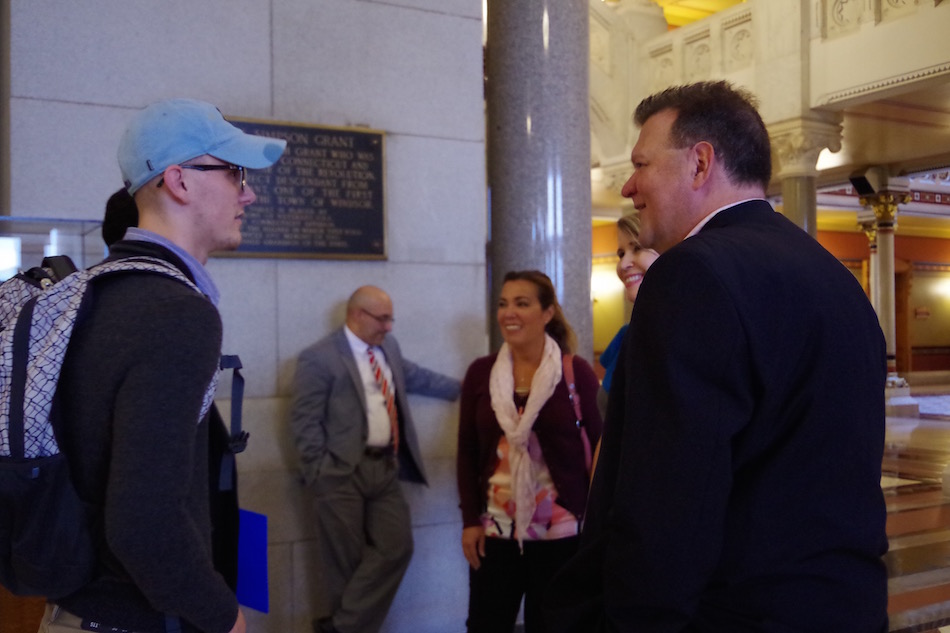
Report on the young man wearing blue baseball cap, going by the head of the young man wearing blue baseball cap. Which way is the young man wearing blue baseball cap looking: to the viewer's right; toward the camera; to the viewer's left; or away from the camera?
to the viewer's right

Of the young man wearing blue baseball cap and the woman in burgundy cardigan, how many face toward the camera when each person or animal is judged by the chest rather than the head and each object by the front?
1

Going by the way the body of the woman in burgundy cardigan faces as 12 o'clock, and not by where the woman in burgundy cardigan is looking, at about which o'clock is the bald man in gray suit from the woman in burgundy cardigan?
The bald man in gray suit is roughly at 4 o'clock from the woman in burgundy cardigan.

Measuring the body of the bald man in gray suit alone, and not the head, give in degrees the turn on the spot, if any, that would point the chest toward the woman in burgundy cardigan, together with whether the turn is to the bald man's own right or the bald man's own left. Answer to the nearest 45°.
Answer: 0° — they already face them

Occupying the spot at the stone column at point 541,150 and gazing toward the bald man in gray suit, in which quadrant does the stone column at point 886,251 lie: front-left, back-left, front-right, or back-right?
back-right

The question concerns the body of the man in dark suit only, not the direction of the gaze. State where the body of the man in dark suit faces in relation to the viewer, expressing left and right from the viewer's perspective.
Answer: facing away from the viewer and to the left of the viewer

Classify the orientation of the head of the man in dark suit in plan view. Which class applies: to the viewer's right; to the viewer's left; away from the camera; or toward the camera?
to the viewer's left

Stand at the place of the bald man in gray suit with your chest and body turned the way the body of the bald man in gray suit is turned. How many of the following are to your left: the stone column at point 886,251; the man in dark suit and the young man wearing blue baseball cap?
1

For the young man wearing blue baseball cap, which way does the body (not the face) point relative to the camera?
to the viewer's right

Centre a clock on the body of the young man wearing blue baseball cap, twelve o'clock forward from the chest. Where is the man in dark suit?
The man in dark suit is roughly at 1 o'clock from the young man wearing blue baseball cap.

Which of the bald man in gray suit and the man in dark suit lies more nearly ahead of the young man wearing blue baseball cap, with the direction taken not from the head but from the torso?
the man in dark suit

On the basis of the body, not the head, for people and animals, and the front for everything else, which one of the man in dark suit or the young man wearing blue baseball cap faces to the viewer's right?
the young man wearing blue baseball cap

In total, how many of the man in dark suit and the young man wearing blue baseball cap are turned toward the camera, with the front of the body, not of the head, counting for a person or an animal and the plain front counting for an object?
0

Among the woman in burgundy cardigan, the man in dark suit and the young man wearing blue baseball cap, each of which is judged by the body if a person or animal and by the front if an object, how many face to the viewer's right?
1
